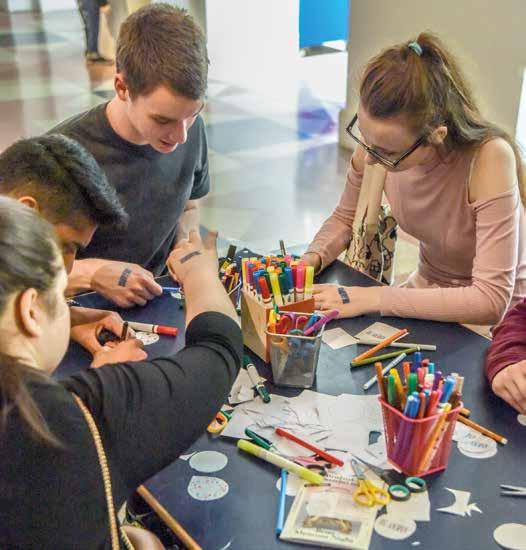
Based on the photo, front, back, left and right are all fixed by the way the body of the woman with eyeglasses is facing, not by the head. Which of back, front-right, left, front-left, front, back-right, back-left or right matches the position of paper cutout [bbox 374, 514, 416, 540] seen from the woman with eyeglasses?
front-left

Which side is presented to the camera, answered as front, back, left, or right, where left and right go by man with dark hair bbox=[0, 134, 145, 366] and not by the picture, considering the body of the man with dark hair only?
right

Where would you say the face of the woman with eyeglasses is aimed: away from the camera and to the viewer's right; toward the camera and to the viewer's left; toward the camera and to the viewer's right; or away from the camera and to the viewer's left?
toward the camera and to the viewer's left

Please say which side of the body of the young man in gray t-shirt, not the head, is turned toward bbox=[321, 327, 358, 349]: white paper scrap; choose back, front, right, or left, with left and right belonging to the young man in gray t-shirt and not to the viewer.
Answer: front

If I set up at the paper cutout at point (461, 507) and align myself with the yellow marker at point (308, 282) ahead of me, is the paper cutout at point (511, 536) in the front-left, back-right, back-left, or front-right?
back-right

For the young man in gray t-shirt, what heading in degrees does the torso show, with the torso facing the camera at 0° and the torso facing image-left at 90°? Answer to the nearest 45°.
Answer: approximately 315°

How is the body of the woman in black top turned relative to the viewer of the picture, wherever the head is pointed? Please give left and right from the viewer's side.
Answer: facing away from the viewer and to the right of the viewer
